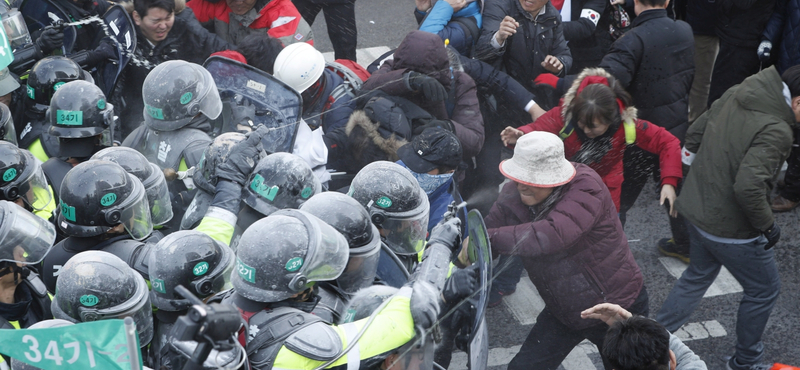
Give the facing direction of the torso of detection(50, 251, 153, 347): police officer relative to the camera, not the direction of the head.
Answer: to the viewer's right

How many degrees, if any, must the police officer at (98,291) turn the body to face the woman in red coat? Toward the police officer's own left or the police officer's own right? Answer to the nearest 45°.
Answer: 0° — they already face them

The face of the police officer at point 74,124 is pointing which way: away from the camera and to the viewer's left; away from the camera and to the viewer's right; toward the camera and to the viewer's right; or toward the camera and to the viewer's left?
away from the camera and to the viewer's right

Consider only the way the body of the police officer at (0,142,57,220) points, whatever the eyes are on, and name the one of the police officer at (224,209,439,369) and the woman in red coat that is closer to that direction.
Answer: the woman in red coat

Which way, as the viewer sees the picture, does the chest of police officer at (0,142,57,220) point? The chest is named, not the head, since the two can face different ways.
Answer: to the viewer's right

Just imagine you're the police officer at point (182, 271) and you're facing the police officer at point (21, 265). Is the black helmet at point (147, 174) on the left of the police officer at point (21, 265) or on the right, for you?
right

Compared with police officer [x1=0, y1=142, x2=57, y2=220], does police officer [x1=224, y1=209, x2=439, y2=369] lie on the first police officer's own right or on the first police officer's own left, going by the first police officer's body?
on the first police officer's own right

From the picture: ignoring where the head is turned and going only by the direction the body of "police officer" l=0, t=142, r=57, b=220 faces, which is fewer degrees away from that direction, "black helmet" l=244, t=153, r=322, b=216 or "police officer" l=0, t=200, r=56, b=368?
the black helmet

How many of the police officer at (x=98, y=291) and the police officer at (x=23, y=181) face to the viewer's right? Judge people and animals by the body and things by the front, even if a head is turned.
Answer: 2

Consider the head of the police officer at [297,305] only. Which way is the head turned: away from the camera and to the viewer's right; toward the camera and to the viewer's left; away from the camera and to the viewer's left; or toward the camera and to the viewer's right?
away from the camera and to the viewer's right

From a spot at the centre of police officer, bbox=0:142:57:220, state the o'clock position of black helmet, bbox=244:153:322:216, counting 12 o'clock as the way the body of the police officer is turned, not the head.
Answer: The black helmet is roughly at 1 o'clock from the police officer.
